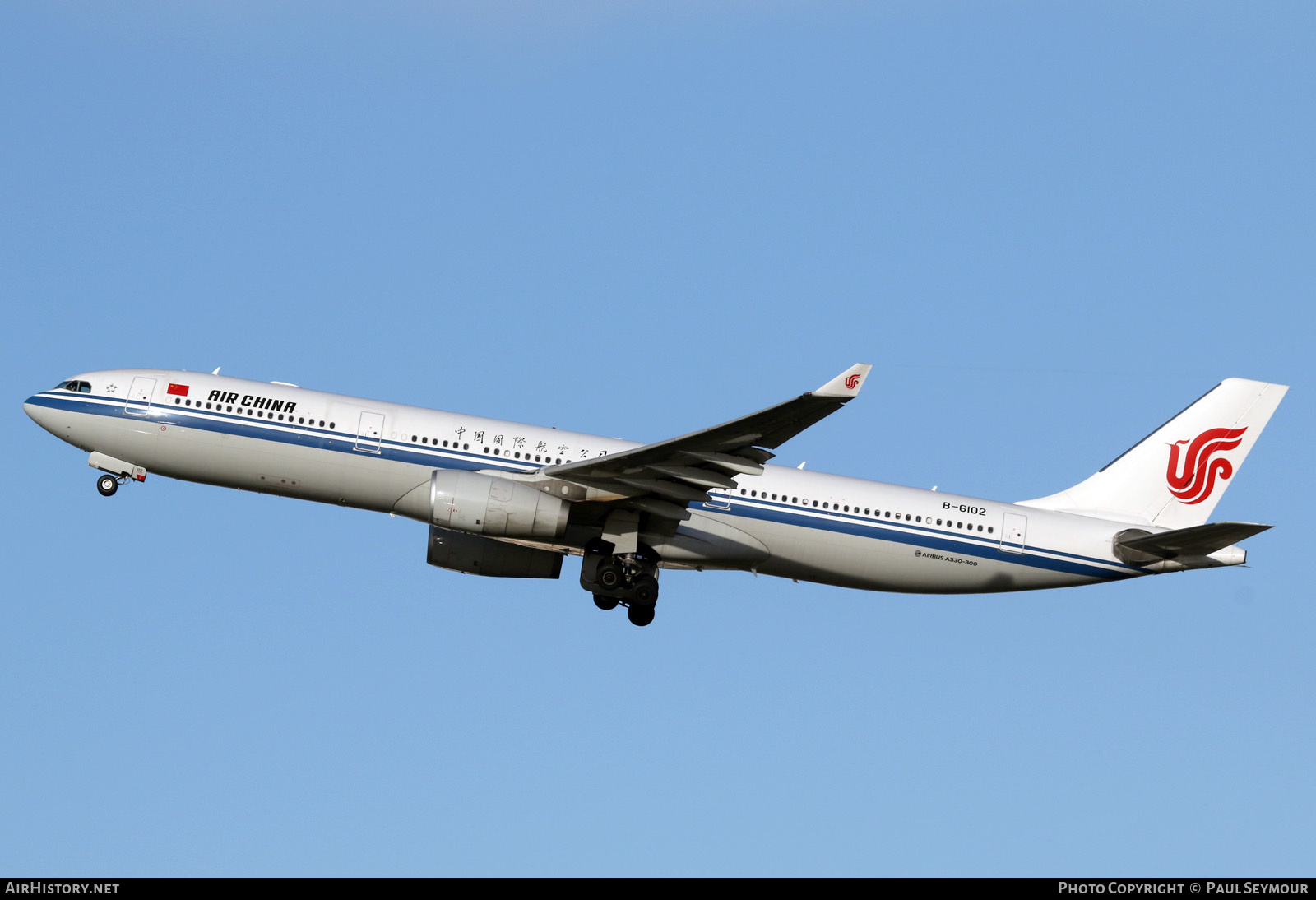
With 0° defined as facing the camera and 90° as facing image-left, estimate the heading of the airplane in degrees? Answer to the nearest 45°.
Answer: approximately 90°
